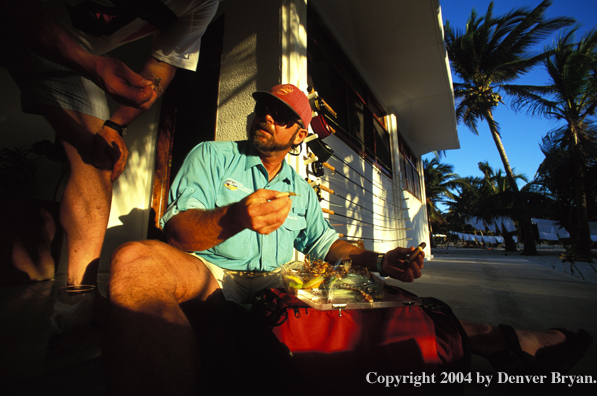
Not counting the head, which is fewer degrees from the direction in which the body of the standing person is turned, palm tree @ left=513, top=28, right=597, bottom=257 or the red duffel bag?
the red duffel bag

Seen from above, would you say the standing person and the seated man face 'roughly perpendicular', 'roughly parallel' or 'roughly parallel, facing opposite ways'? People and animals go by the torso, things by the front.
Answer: roughly perpendicular

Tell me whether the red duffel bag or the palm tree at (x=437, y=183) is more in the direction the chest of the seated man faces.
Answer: the red duffel bag

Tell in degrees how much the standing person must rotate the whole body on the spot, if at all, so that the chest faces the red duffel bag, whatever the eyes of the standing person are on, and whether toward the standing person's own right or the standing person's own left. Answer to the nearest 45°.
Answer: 0° — they already face it

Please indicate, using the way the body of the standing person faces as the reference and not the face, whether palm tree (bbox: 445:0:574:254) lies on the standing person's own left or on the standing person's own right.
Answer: on the standing person's own left

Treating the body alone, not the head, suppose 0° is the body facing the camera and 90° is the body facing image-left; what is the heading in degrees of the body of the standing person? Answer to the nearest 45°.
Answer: approximately 315°

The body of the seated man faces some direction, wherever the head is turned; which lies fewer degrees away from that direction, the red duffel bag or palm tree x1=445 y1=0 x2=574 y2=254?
the red duffel bag
